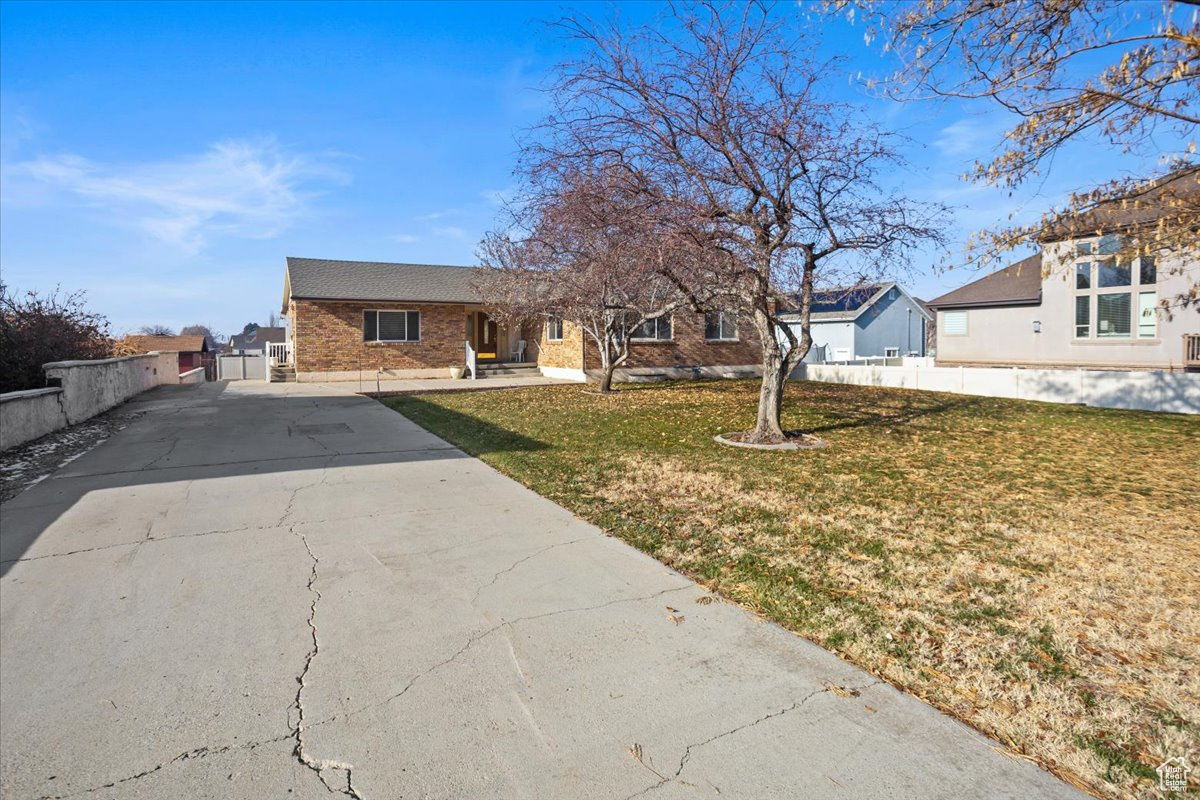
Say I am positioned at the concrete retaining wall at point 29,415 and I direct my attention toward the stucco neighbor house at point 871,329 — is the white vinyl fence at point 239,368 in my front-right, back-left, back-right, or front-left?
front-left

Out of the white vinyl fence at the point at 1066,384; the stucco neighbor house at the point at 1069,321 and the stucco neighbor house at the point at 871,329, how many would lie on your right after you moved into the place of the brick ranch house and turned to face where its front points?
0

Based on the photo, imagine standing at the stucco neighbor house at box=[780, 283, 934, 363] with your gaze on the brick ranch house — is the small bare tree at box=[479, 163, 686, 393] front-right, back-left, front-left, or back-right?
front-left

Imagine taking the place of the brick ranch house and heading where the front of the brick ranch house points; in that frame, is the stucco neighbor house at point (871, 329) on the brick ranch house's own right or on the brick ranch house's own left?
on the brick ranch house's own left

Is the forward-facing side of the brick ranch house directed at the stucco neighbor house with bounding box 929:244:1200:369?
no

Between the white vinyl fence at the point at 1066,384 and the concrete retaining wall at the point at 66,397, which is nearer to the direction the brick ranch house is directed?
the concrete retaining wall

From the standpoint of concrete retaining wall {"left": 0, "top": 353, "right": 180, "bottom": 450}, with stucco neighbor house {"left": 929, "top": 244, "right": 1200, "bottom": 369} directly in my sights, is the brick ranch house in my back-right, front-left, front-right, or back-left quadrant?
front-left

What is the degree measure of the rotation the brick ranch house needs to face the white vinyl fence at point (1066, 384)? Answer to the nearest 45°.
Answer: approximately 45° to its left

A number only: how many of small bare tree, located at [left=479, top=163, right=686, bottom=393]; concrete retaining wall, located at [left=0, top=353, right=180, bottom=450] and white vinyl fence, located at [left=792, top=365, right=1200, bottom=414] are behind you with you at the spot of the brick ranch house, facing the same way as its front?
0

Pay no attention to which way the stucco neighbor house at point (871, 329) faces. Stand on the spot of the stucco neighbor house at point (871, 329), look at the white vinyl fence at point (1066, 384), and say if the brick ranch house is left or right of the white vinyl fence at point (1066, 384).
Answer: right

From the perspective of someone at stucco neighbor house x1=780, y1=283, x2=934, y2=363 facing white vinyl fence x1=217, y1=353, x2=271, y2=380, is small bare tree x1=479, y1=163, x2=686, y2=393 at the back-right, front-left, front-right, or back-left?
front-left

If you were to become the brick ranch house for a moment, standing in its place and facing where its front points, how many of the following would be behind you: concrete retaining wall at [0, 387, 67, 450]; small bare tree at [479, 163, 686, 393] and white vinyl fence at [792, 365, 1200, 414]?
0

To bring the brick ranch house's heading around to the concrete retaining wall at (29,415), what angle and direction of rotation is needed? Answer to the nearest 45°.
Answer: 0° — it already faces it

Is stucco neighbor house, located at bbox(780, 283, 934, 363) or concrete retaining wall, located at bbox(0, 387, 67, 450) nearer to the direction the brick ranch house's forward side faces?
the concrete retaining wall

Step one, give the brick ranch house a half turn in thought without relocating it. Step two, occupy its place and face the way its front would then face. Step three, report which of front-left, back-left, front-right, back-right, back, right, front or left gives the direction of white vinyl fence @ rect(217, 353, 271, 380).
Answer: front-left

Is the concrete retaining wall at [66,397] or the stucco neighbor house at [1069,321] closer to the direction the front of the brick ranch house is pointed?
the concrete retaining wall

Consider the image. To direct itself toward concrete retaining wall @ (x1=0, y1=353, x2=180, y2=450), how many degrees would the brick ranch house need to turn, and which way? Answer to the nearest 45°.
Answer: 0° — it already faces it

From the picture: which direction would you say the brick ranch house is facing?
toward the camera
